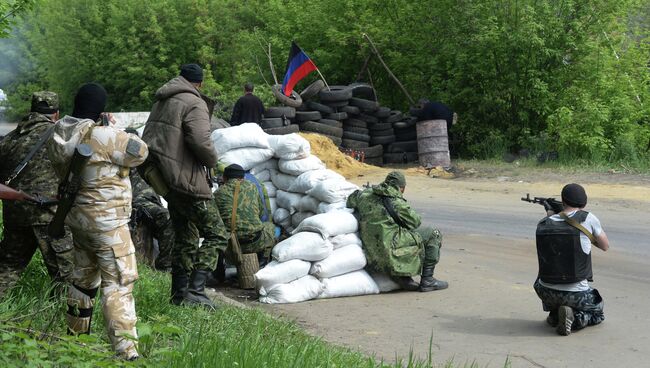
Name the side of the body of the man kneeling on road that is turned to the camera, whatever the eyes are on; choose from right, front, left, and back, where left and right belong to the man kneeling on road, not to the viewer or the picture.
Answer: back

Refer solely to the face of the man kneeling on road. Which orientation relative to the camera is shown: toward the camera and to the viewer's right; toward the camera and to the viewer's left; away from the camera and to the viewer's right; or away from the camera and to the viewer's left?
away from the camera and to the viewer's left

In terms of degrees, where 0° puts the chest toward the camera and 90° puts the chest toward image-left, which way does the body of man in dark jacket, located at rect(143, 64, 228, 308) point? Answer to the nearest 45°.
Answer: approximately 225°

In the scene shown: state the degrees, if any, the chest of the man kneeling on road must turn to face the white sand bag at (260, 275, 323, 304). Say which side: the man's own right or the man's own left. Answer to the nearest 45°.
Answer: approximately 90° to the man's own left

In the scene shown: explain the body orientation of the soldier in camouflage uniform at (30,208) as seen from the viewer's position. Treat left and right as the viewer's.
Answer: facing away from the viewer and to the right of the viewer

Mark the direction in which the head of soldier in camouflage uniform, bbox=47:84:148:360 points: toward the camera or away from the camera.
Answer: away from the camera
